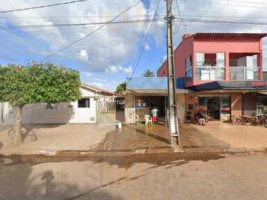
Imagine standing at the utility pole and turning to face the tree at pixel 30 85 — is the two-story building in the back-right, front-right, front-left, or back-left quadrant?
back-right

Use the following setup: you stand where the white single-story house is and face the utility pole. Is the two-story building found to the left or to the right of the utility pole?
left

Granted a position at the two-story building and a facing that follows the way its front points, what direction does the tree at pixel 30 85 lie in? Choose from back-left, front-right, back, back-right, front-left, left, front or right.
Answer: front-right

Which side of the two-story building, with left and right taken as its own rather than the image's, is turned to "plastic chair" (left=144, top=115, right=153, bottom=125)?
right

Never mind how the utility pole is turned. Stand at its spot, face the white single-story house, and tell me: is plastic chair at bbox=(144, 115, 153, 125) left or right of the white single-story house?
right

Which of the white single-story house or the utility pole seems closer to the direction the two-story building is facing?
the utility pole

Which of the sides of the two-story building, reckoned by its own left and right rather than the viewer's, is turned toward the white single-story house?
right

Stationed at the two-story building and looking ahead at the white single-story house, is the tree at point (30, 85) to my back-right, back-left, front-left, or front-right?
front-left

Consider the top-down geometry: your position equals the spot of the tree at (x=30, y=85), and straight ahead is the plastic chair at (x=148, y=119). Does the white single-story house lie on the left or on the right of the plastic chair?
left

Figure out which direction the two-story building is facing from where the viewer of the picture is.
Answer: facing the viewer

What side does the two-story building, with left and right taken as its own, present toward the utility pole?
front

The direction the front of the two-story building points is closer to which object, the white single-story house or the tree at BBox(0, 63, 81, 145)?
the tree
